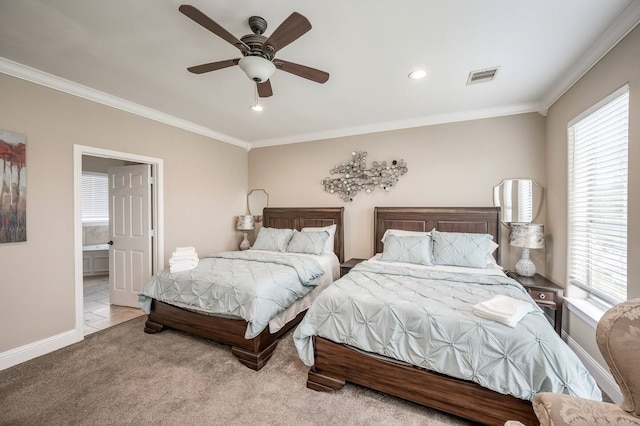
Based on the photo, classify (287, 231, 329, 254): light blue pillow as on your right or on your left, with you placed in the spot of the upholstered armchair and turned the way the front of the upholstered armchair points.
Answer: on your right

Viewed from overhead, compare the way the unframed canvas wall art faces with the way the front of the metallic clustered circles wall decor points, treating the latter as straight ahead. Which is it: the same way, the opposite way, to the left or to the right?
to the left

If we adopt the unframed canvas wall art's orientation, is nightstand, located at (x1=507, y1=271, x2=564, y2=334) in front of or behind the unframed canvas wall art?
in front

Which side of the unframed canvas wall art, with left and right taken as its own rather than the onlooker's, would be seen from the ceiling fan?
front

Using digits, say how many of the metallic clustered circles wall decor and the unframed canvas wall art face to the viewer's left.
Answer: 0

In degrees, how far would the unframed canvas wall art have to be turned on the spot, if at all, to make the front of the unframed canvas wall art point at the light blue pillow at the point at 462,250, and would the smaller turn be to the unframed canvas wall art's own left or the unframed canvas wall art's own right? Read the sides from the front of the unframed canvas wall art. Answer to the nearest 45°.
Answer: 0° — it already faces it

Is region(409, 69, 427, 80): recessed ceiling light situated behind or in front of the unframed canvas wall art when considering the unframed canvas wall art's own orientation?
in front

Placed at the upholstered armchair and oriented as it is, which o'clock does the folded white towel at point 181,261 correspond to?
The folded white towel is roughly at 1 o'clock from the upholstered armchair.

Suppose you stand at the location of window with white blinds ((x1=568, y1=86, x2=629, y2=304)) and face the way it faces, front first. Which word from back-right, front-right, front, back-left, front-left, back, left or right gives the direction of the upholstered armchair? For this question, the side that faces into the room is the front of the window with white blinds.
front-left

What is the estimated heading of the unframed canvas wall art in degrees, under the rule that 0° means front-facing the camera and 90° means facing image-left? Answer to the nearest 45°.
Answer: approximately 315°

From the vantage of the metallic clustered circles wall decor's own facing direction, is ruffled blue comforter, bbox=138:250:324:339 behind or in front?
in front

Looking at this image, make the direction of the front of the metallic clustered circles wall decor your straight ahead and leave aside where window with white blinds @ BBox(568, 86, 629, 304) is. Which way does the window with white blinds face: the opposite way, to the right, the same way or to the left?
to the right

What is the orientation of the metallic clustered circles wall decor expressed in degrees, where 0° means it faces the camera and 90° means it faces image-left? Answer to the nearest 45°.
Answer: approximately 0°
